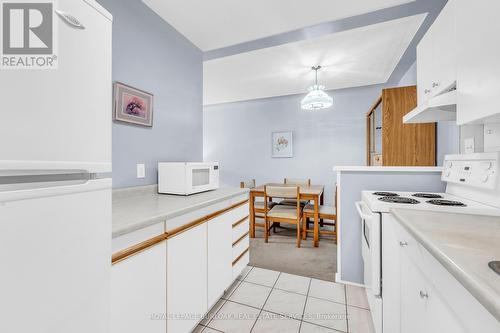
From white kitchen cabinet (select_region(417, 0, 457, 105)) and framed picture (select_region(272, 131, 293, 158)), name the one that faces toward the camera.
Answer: the framed picture

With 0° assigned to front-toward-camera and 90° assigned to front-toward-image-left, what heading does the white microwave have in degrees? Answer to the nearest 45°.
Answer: approximately 315°

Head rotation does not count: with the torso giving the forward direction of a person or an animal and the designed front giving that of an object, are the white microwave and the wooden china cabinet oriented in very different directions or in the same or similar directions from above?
very different directions

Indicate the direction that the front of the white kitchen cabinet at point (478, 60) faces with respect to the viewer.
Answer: facing the viewer and to the left of the viewer

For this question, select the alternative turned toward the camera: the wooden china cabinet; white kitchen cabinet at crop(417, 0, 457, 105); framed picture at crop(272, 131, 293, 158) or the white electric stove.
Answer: the framed picture

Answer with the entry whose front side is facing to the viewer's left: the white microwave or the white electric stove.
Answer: the white electric stove

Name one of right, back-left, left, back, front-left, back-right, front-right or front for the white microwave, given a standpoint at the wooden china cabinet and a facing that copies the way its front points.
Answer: front-left

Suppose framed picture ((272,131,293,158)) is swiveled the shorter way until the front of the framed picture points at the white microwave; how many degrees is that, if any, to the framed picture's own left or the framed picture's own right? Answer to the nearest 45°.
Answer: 0° — it already faces it

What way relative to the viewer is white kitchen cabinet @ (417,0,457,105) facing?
to the viewer's left

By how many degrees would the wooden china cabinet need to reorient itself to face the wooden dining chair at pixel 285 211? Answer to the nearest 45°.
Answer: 0° — it already faces it

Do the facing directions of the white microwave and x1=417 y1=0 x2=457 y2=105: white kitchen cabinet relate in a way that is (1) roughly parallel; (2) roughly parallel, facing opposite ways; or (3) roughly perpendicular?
roughly parallel, facing opposite ways

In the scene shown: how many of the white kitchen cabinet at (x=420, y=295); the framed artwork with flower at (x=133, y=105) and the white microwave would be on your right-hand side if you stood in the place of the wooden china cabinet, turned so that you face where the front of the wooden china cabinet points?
0

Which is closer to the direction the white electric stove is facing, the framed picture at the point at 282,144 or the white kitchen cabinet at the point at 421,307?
the framed picture

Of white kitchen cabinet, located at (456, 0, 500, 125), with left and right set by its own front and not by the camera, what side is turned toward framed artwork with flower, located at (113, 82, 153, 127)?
front

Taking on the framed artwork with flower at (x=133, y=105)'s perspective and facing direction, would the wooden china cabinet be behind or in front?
in front

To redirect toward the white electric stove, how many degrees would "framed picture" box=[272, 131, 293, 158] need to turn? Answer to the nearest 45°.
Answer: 0° — it already faces it

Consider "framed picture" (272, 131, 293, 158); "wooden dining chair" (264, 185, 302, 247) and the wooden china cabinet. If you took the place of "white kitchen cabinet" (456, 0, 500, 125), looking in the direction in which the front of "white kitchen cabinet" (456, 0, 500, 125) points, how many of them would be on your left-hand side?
0

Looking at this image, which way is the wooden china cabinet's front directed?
to the viewer's left

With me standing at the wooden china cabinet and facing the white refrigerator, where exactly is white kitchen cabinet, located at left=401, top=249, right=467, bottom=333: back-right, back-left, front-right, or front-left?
front-left

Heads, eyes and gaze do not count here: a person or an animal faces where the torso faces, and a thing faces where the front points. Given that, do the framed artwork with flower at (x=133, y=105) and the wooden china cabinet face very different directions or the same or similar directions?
very different directions

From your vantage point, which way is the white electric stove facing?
to the viewer's left

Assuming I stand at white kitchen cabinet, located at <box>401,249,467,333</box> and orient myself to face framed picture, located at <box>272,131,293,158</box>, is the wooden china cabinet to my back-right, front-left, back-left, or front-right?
front-right

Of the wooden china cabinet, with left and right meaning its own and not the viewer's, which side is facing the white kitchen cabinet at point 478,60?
left
